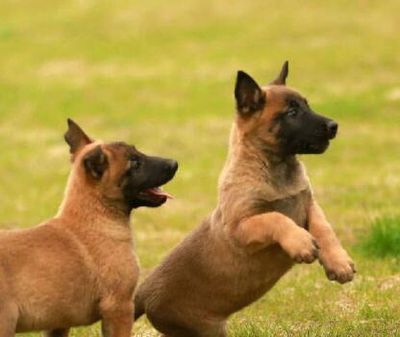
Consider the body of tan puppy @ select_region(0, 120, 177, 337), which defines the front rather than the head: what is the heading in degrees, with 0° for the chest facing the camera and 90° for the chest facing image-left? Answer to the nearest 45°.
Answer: approximately 270°

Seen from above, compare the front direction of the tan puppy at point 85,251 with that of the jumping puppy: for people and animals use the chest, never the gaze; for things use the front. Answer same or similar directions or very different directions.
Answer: same or similar directions

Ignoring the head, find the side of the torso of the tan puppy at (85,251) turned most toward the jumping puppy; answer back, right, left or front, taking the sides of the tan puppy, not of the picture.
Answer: front

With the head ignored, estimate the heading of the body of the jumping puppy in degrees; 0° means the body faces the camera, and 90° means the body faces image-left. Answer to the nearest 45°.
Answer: approximately 270°

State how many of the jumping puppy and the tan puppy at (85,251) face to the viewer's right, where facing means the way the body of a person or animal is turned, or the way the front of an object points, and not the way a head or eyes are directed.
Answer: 2

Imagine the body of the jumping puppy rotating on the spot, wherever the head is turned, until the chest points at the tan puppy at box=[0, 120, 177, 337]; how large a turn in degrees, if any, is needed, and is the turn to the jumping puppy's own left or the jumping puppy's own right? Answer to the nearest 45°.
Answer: approximately 135° to the jumping puppy's own right
